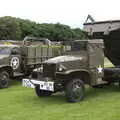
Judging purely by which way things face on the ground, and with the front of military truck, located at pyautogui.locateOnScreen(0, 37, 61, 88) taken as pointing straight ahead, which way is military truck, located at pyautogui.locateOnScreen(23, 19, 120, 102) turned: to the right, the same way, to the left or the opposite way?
the same way

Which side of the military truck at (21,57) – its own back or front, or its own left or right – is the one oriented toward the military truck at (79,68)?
left

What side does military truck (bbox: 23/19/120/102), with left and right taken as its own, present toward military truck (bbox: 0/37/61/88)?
right

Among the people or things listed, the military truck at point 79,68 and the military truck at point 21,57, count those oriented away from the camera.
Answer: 0

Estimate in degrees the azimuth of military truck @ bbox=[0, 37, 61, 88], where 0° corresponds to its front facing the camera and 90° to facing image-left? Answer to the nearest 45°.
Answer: approximately 45°
